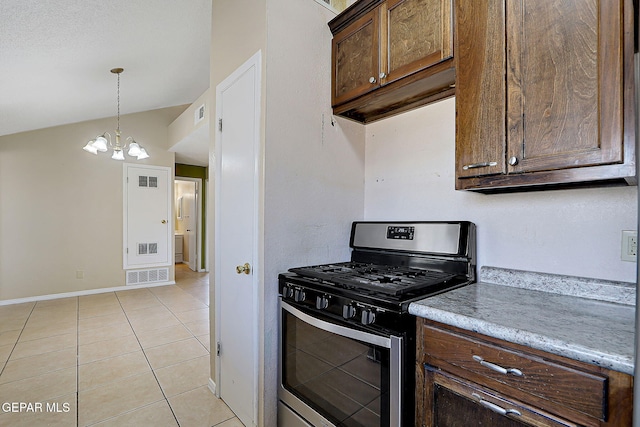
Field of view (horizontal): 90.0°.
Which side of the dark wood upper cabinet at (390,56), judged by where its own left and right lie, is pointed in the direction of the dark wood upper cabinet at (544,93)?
left

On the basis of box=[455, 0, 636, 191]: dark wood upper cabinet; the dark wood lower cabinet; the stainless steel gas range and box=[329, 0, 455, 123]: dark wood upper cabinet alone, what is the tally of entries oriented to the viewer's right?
0

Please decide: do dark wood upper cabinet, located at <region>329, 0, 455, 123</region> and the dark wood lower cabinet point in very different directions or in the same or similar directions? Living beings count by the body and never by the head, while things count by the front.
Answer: same or similar directions

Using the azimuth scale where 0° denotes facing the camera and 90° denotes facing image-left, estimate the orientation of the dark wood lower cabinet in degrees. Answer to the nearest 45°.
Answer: approximately 45°

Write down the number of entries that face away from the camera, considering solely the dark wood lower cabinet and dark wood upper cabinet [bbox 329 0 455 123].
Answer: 0

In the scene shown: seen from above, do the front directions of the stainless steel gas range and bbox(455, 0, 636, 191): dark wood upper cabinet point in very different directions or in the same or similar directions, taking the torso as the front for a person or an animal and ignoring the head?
same or similar directions

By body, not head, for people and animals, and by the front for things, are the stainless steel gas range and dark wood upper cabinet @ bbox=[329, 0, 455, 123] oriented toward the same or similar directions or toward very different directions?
same or similar directions

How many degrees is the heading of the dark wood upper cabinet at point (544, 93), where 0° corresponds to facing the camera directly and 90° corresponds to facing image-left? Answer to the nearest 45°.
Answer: approximately 45°

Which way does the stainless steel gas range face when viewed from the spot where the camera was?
facing the viewer and to the left of the viewer

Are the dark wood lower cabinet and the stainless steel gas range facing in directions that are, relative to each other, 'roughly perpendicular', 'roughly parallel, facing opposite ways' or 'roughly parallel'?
roughly parallel

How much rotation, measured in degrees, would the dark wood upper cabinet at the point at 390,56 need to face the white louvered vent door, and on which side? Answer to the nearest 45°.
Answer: approximately 90° to its right

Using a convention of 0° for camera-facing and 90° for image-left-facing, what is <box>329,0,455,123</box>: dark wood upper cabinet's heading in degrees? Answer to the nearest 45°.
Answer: approximately 45°

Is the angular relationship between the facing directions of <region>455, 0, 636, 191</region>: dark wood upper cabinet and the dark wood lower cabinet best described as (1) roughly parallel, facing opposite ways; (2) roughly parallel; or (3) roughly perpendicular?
roughly parallel

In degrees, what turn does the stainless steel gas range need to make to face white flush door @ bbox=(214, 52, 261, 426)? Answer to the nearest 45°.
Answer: approximately 90° to its right

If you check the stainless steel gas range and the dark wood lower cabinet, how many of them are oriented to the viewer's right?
0
